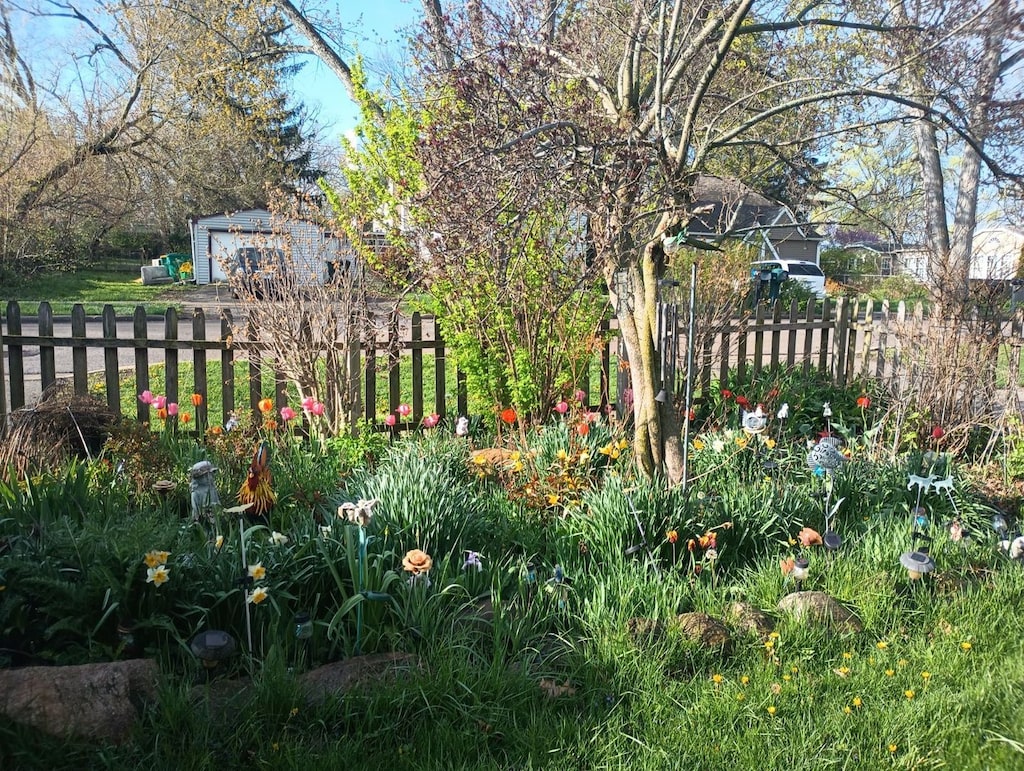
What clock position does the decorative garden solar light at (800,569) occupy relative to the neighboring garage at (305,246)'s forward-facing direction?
The decorative garden solar light is roughly at 11 o'clock from the neighboring garage.

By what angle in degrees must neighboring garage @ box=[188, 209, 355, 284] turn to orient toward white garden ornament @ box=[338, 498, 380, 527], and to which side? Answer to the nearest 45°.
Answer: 0° — it already faces it

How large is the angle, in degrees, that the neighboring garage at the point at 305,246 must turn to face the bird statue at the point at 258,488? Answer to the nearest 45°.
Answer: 0° — it already faces it

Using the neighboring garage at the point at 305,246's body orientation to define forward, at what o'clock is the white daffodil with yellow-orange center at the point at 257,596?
The white daffodil with yellow-orange center is roughly at 12 o'clock from the neighboring garage.

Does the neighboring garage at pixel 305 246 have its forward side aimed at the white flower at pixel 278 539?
yes

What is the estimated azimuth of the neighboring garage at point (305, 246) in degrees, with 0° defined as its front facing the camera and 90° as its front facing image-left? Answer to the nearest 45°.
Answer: approximately 0°

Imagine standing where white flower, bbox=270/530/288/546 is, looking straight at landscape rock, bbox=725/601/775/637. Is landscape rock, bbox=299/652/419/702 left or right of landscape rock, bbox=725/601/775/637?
right

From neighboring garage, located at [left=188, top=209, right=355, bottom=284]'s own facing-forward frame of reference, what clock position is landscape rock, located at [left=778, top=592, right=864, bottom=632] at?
The landscape rock is roughly at 11 o'clock from the neighboring garage.

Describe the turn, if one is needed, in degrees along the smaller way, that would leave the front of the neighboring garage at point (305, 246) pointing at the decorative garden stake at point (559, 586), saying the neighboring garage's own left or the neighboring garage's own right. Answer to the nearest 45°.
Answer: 0° — it already faces it

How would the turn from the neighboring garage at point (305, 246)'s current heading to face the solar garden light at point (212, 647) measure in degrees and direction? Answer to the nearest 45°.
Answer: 0° — it already faces it
